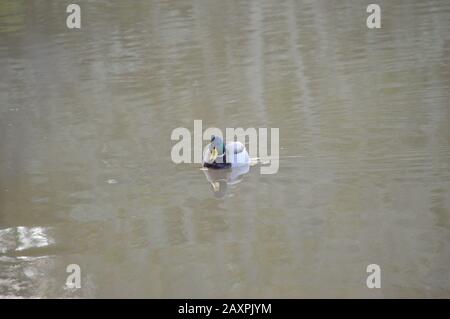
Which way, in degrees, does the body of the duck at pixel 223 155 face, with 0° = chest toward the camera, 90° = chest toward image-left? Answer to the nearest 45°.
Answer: approximately 45°
